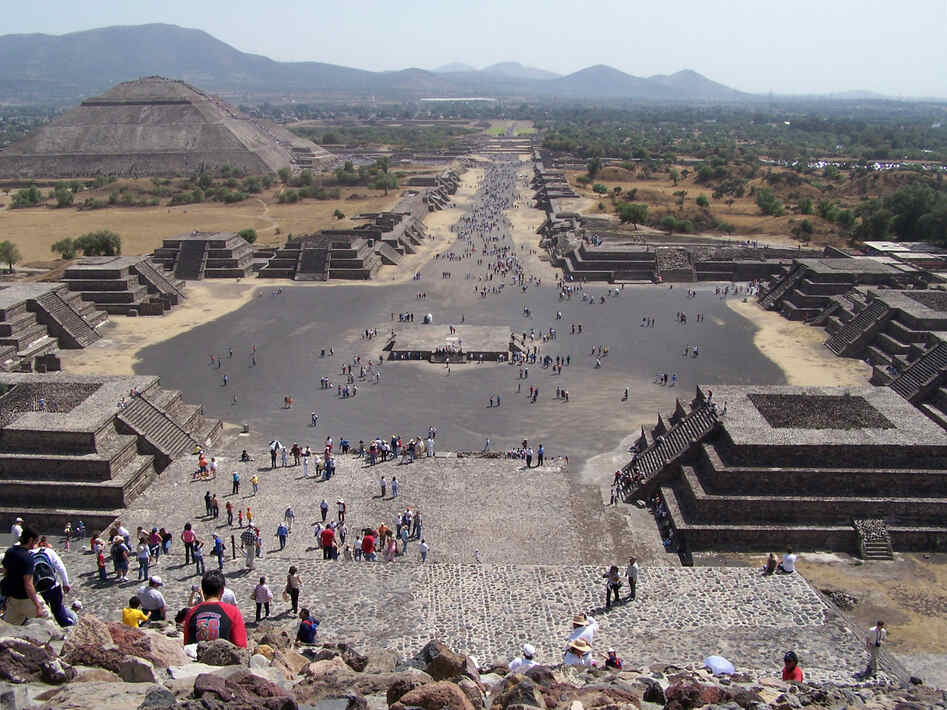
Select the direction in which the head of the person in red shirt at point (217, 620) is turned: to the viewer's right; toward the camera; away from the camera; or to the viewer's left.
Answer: away from the camera

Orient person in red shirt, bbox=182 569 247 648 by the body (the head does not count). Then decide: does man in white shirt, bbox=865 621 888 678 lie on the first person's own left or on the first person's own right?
on the first person's own right

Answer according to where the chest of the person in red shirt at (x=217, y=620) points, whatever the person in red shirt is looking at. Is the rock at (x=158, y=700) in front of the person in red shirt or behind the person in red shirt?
behind

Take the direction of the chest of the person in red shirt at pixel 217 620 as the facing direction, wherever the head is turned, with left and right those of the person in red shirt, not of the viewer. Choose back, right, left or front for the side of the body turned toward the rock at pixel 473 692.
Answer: right

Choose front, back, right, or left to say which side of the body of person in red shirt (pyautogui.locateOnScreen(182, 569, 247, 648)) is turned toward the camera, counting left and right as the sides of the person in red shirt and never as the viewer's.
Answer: back

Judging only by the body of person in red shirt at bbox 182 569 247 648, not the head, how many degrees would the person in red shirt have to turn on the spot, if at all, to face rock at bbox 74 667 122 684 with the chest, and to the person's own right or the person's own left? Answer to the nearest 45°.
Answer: approximately 135° to the person's own left

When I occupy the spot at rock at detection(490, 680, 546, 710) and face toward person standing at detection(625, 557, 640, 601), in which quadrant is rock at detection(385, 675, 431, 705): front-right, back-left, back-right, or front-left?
back-left

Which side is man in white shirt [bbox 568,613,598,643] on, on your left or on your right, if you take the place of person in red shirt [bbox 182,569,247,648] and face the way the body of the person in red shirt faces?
on your right

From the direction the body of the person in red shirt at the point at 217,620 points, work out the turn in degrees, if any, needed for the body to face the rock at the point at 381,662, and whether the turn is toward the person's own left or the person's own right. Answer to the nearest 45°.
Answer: approximately 45° to the person's own right

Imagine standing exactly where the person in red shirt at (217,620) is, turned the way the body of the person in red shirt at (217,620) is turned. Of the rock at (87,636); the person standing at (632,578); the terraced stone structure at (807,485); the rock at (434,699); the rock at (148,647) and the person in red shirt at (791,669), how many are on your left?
2
